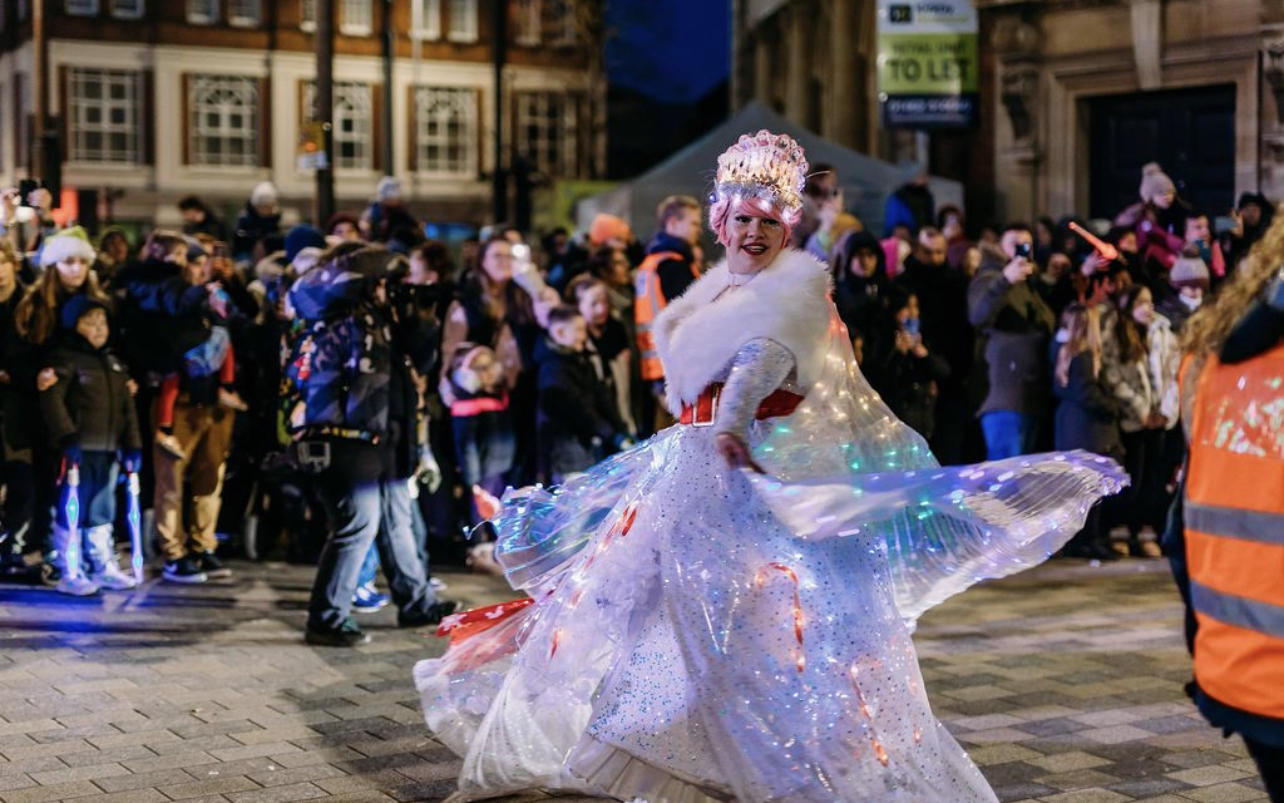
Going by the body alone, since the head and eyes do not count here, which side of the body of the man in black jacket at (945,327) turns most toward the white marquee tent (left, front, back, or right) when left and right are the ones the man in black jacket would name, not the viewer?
back

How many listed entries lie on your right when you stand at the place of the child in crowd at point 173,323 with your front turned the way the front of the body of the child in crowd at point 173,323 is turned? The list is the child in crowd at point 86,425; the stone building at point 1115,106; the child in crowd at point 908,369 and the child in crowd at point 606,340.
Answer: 1

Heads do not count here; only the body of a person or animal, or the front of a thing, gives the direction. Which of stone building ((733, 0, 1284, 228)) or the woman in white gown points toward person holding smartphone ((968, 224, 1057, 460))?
the stone building

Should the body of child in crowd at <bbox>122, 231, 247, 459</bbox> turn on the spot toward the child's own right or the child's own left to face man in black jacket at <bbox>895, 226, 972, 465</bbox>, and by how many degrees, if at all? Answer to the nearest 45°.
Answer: approximately 45° to the child's own left

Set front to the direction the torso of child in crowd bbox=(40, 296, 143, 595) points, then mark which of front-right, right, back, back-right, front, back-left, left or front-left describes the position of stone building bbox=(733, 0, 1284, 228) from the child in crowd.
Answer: left

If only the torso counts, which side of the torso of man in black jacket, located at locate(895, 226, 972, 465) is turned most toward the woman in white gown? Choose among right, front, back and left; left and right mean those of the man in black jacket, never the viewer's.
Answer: front

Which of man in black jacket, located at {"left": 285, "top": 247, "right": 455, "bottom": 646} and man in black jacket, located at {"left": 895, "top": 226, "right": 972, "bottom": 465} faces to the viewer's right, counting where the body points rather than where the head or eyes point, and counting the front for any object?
man in black jacket, located at {"left": 285, "top": 247, "right": 455, "bottom": 646}
